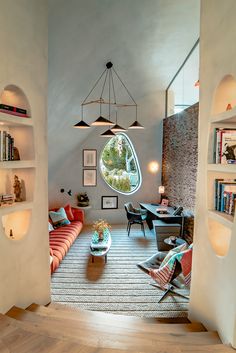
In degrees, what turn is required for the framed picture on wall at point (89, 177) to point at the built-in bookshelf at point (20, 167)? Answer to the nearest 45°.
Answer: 0° — it already faces it

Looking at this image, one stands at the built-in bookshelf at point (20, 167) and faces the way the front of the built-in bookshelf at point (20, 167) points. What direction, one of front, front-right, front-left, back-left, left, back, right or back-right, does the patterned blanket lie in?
front-left

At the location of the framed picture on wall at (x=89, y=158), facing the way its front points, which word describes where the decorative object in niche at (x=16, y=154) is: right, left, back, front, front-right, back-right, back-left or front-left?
front

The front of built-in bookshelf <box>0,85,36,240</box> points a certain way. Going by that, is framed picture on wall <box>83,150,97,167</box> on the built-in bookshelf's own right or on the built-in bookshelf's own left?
on the built-in bookshelf's own left

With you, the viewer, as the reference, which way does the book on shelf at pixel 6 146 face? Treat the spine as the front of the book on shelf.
facing the viewer and to the right of the viewer

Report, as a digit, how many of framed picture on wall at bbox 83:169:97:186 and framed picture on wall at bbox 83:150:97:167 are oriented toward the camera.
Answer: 2

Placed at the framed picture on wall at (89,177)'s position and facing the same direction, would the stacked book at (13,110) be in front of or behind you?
in front

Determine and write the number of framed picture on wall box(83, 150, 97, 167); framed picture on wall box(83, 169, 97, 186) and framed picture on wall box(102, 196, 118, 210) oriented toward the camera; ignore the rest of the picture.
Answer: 3

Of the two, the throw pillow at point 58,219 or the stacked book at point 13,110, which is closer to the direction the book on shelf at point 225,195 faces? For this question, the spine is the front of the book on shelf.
the stacked book

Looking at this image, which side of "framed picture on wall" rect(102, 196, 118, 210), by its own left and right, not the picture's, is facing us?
front

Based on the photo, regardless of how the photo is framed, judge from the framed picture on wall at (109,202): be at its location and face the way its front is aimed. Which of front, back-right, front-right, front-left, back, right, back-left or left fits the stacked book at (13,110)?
front

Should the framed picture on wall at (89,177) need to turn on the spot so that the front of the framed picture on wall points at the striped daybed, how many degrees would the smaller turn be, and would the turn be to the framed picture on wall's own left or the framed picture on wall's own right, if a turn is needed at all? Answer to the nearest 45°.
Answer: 0° — it already faces it

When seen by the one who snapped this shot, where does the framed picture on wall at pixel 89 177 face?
facing the viewer

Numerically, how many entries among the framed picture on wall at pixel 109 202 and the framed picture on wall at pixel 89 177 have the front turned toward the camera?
2

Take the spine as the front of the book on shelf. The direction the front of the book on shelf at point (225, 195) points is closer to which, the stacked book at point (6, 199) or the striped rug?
the stacked book
